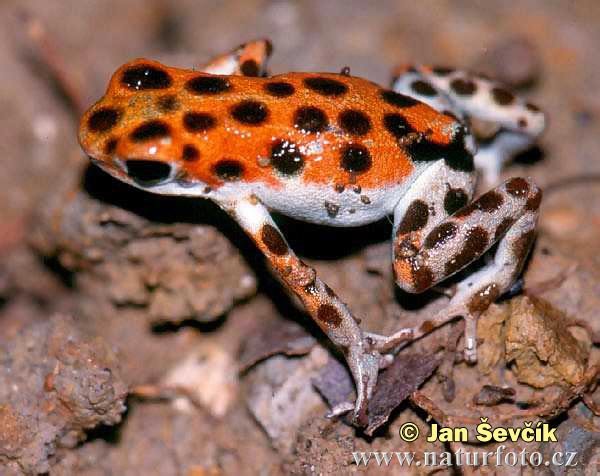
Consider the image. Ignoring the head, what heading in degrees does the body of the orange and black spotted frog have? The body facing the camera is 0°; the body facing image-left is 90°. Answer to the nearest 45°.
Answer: approximately 90°
